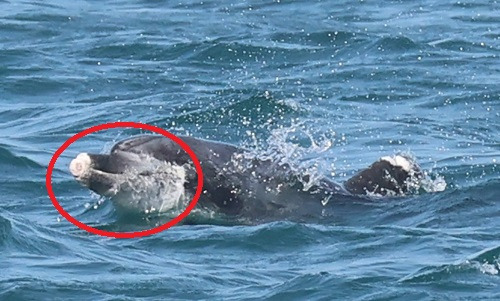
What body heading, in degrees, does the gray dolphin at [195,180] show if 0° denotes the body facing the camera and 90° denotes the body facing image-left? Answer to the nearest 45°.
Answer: approximately 90°
